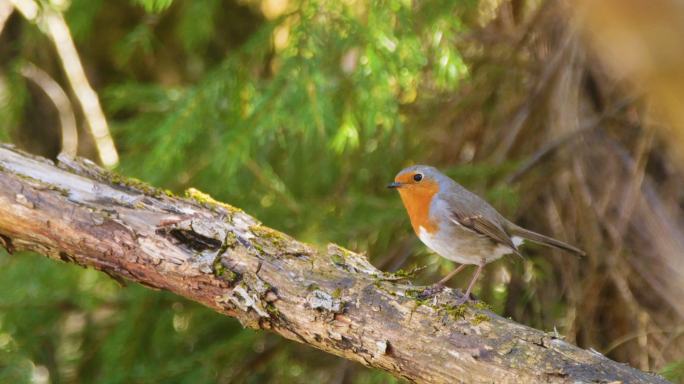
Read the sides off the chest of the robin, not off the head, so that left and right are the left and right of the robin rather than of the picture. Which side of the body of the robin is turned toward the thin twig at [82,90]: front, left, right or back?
front

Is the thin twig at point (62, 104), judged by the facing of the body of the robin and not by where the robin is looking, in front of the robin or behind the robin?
in front

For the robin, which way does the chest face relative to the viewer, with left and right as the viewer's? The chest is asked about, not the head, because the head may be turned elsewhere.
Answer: facing to the left of the viewer
